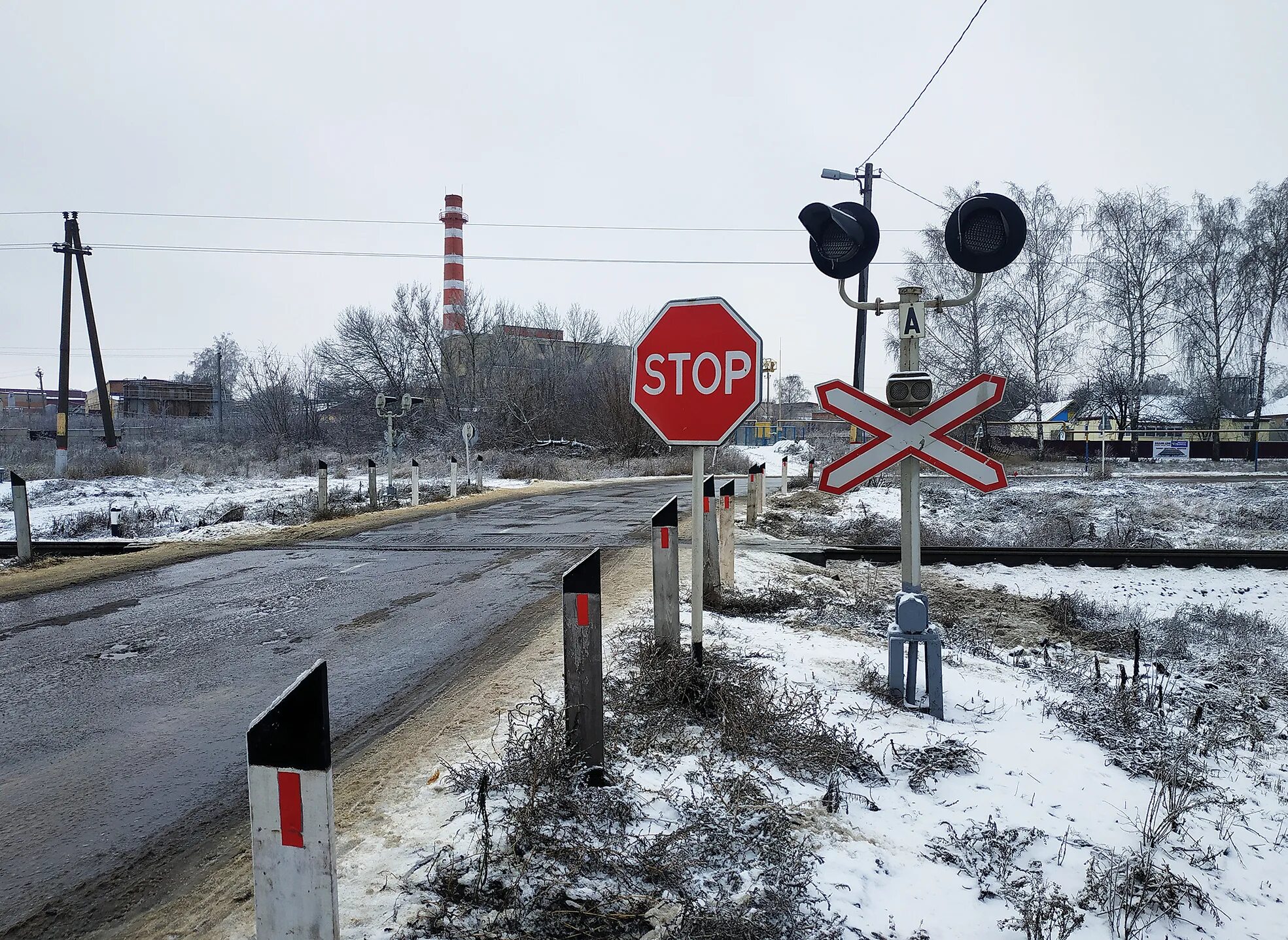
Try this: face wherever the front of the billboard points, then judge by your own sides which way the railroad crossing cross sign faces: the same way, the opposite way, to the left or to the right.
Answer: the same way

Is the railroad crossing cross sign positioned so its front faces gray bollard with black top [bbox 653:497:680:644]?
no

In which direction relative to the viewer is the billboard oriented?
toward the camera

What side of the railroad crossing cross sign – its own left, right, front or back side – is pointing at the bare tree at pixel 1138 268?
back

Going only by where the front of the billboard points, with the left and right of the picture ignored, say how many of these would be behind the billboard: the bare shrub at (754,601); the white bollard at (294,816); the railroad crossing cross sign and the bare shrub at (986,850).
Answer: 0

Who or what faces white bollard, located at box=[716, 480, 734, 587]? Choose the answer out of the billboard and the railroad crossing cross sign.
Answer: the billboard

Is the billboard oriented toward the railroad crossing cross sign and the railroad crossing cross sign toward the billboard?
no

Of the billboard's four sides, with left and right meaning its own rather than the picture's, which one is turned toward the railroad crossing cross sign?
front

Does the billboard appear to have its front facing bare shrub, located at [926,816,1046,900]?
yes

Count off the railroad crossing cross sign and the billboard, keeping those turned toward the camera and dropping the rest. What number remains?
2

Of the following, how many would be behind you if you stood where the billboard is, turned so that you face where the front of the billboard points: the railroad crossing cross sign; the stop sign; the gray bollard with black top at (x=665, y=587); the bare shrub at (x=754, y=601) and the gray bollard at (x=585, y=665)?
0

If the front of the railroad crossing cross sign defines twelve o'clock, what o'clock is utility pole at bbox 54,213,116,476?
The utility pole is roughly at 4 o'clock from the railroad crossing cross sign.

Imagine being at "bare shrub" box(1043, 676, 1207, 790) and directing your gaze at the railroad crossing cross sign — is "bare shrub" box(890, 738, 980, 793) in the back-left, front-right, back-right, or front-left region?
front-left

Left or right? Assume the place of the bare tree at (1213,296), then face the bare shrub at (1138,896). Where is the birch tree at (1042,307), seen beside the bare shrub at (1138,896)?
right

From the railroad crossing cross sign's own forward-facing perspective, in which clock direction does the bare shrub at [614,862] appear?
The bare shrub is roughly at 1 o'clock from the railroad crossing cross sign.

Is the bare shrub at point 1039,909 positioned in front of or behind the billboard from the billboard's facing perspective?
in front

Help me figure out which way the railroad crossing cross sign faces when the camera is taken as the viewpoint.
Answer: facing the viewer

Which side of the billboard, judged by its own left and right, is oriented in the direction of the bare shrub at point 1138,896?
front
